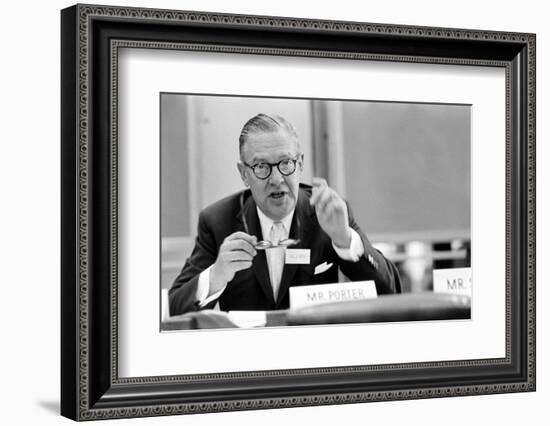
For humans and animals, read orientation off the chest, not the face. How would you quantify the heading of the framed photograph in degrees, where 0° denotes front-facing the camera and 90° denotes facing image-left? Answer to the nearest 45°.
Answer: approximately 315°
